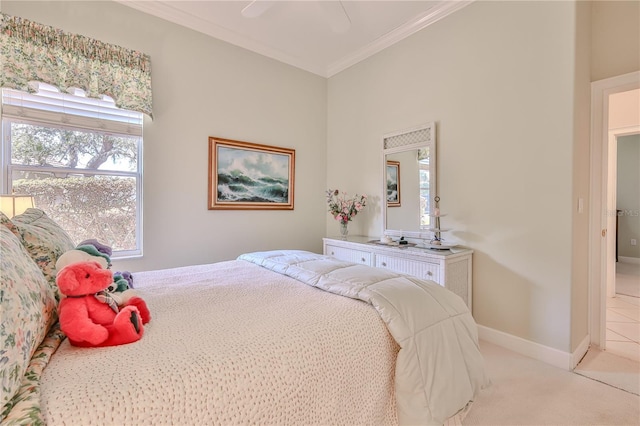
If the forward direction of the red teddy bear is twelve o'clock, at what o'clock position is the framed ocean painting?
The framed ocean painting is roughly at 10 o'clock from the red teddy bear.

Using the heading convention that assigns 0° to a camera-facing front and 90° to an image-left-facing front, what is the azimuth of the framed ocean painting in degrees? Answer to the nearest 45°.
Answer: approximately 315°

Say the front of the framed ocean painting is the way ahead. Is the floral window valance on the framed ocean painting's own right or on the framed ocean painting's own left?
on the framed ocean painting's own right

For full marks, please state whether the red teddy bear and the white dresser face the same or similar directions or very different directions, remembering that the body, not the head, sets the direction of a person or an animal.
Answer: very different directions

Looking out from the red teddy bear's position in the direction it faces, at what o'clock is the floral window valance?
The floral window valance is roughly at 9 o'clock from the red teddy bear.

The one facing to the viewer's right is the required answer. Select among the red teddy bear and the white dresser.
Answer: the red teddy bear

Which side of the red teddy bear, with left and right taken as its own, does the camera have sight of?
right

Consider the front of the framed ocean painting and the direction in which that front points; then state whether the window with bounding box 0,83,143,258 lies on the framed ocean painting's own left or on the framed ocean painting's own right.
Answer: on the framed ocean painting's own right

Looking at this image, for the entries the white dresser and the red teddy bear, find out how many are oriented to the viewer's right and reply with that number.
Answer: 1

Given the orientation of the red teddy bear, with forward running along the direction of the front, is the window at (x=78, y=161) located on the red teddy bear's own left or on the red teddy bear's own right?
on the red teddy bear's own left

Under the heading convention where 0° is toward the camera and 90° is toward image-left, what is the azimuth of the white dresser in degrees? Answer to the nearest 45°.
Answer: approximately 45°

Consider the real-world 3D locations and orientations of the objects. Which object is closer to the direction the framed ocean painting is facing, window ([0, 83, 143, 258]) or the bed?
the bed
